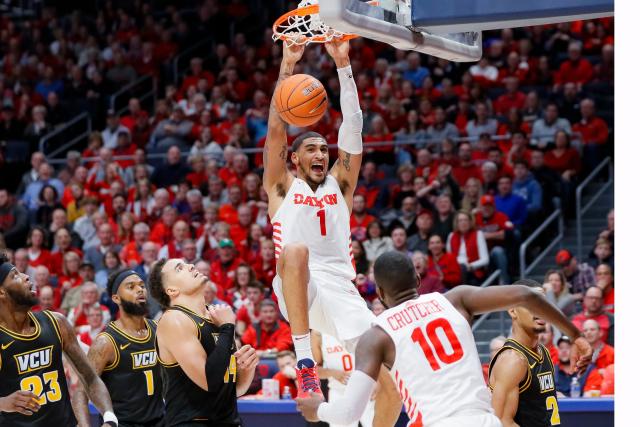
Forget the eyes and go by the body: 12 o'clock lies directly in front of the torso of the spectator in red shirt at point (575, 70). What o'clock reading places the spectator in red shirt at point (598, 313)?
the spectator in red shirt at point (598, 313) is roughly at 12 o'clock from the spectator in red shirt at point (575, 70).

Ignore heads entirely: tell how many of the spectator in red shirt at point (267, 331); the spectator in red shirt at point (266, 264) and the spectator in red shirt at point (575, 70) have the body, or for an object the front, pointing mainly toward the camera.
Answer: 3

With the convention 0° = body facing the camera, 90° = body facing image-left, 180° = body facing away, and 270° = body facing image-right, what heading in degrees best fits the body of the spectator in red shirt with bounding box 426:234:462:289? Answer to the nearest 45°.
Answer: approximately 45°

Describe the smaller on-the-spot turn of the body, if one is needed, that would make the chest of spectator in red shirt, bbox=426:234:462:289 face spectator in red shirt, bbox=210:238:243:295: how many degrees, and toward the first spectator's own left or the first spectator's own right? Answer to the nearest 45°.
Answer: approximately 45° to the first spectator's own right

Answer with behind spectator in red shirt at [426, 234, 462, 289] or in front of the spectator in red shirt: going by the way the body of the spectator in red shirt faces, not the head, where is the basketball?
in front

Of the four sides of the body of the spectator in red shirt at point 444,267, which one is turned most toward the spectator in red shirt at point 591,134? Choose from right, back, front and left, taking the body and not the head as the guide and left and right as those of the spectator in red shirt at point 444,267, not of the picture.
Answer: back

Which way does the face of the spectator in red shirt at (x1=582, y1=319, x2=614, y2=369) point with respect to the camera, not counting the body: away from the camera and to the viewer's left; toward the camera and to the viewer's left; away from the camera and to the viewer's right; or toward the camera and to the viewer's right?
toward the camera and to the viewer's left

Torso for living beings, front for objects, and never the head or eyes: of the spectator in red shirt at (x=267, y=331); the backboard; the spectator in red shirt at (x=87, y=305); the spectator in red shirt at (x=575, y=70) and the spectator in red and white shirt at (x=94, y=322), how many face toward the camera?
4

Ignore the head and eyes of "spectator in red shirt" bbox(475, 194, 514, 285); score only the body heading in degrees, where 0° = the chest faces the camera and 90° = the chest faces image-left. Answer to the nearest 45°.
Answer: approximately 45°

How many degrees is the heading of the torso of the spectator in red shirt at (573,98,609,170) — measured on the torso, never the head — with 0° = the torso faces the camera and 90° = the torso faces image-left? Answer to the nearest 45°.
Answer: approximately 45°

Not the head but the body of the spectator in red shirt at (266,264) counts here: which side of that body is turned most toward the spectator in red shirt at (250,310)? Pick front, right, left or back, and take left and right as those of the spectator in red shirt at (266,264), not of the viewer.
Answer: front
